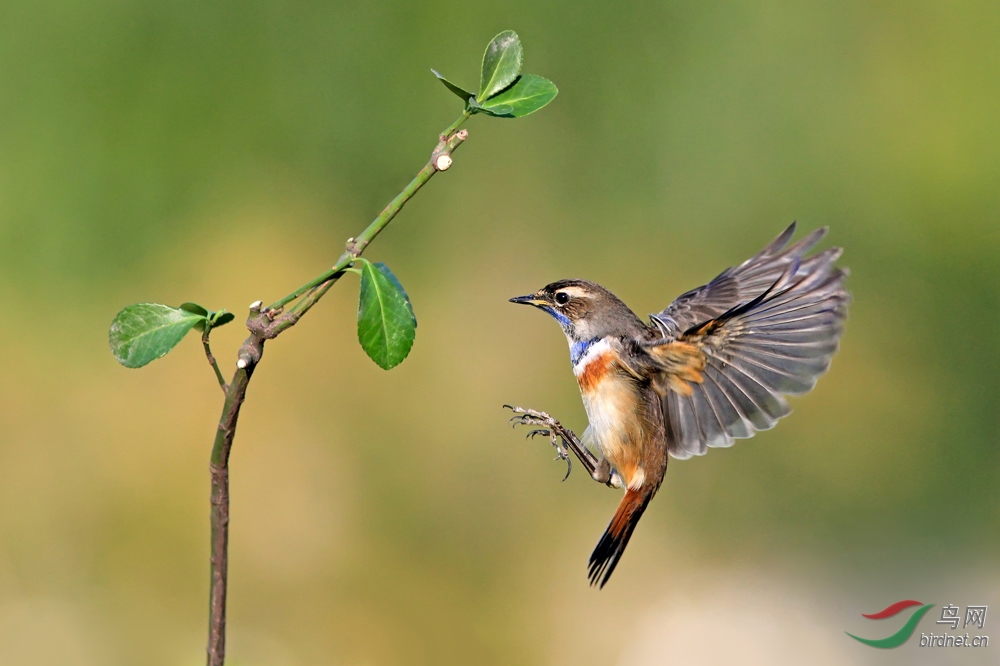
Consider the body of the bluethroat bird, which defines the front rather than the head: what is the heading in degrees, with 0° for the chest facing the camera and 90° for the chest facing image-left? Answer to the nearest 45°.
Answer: approximately 90°
